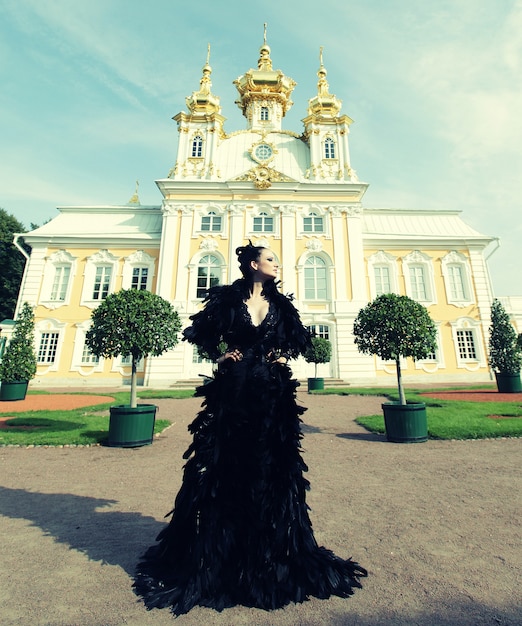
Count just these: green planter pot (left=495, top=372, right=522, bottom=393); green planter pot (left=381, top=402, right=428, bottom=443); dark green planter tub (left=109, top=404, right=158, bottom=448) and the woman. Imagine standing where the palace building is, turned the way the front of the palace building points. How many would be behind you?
0

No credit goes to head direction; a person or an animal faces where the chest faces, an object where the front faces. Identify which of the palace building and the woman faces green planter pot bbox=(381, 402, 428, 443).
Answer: the palace building

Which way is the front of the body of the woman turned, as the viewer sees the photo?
toward the camera

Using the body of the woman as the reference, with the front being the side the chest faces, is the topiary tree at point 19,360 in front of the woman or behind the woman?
behind

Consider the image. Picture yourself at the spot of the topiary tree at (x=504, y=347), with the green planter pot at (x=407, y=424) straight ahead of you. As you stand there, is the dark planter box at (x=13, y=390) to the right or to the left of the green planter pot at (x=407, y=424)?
right

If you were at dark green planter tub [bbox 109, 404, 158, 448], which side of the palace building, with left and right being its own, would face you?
front

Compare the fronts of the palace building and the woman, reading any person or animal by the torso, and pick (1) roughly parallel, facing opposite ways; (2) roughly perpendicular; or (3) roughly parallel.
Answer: roughly parallel

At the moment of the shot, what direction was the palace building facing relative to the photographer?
facing the viewer

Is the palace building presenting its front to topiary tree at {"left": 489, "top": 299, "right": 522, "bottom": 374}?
no

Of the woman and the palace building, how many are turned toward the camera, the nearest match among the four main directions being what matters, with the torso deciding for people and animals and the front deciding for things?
2

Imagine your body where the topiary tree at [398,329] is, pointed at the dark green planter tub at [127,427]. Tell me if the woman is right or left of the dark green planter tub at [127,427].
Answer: left

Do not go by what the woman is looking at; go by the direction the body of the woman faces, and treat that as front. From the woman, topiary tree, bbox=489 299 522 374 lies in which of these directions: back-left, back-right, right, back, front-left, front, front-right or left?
back-left

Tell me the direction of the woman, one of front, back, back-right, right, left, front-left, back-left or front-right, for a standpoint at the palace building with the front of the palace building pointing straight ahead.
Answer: front

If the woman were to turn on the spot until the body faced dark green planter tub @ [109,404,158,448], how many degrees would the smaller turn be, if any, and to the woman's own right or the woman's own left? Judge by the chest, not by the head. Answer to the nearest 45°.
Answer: approximately 135° to the woman's own right

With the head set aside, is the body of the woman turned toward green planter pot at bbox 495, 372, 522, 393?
no

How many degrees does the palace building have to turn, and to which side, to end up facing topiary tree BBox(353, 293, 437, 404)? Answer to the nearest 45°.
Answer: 0° — it already faces it
